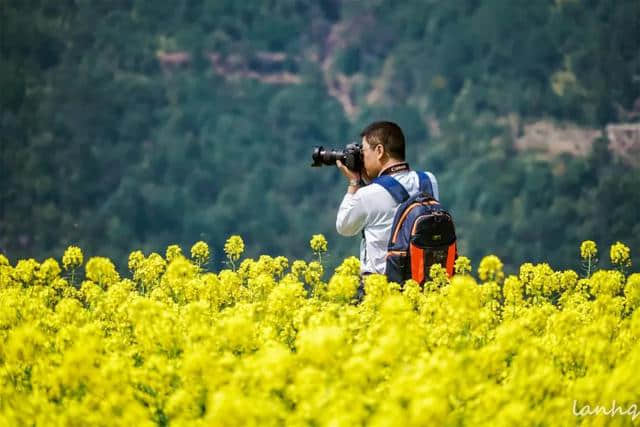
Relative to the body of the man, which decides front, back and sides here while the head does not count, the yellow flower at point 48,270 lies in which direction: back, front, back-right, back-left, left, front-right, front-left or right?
front-left

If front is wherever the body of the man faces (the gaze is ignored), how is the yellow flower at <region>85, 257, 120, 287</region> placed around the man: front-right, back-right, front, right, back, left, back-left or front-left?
front-left

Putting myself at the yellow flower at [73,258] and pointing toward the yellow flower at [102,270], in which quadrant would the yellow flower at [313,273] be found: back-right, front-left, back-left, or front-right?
front-left

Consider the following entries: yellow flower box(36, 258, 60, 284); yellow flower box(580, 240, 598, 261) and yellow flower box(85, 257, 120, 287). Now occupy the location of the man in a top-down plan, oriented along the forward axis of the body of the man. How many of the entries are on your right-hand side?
1

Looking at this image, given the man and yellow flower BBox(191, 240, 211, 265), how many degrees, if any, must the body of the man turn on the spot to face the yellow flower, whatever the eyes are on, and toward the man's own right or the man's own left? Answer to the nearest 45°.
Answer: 0° — they already face it

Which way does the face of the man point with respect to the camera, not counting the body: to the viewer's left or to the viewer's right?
to the viewer's left

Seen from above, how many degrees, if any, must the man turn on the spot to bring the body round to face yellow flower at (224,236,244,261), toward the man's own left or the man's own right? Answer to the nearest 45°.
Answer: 0° — they already face it

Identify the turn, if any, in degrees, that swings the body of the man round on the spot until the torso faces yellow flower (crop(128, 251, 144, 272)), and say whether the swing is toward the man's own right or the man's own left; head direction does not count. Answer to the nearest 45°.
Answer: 0° — they already face it

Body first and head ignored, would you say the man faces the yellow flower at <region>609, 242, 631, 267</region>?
no

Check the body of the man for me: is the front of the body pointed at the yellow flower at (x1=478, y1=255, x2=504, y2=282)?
no

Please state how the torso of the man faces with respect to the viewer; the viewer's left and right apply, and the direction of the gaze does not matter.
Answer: facing away from the viewer and to the left of the viewer

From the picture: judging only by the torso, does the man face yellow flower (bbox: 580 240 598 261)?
no
